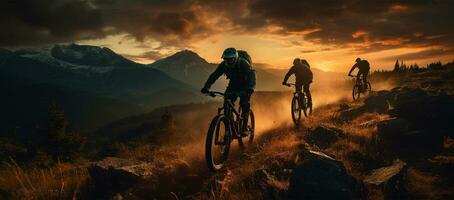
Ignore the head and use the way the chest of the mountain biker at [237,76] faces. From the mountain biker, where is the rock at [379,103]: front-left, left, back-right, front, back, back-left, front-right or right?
back

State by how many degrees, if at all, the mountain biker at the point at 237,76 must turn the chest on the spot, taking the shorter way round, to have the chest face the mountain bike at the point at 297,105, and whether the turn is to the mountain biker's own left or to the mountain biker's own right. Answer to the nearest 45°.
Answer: approximately 135° to the mountain biker's own right

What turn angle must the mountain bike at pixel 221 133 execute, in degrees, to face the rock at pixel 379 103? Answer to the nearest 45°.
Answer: approximately 180°

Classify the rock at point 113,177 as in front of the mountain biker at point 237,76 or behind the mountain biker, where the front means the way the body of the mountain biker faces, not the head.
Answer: in front

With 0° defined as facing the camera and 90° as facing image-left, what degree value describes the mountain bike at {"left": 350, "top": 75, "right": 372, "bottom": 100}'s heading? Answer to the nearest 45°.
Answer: approximately 45°

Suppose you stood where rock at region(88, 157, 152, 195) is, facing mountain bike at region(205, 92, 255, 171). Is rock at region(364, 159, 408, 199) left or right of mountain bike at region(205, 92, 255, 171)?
right

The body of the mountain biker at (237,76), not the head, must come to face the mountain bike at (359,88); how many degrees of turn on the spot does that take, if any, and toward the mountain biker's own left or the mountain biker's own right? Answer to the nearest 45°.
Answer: approximately 180°

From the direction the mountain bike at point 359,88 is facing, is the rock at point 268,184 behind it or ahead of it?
ahead

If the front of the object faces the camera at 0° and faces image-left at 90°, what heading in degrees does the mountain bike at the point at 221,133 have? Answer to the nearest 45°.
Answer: approximately 45°

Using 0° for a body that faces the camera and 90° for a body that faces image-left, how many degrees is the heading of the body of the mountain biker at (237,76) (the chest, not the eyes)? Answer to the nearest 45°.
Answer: approximately 45°
